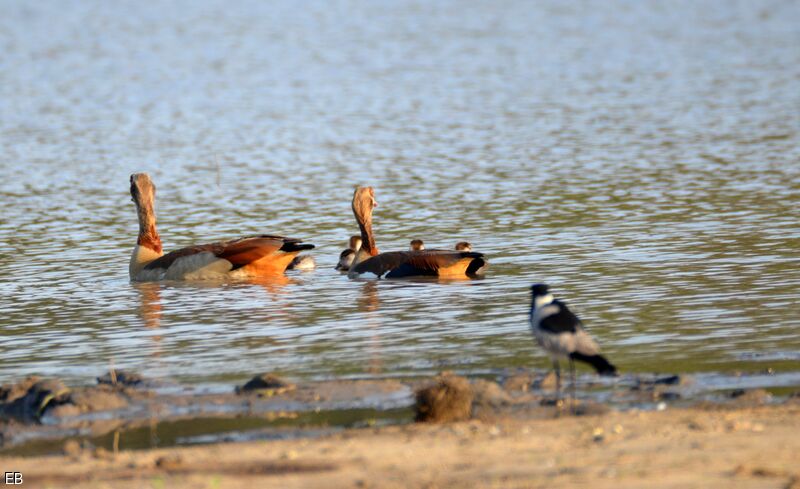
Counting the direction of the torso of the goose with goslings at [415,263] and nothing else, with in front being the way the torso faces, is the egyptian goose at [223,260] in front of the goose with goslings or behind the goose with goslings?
in front

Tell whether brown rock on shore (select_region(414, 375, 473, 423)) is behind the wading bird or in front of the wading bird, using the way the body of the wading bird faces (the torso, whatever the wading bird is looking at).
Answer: in front

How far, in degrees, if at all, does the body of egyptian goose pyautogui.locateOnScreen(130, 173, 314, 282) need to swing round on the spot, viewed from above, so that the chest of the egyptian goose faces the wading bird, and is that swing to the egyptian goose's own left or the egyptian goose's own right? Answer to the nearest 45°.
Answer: approximately 90° to the egyptian goose's own left

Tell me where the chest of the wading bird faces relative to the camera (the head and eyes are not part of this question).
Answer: to the viewer's left

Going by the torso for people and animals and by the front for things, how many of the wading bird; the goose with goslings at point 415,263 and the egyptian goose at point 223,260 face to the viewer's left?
3

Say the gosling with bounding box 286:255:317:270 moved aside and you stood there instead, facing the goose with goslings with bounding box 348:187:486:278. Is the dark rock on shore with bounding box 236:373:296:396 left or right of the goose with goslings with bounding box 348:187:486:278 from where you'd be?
right

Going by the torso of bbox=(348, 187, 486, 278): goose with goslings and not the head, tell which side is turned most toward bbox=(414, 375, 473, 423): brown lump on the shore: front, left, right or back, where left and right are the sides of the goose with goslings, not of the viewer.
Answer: left

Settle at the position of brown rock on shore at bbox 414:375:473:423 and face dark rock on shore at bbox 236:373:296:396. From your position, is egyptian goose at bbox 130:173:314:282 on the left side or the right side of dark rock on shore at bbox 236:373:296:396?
right

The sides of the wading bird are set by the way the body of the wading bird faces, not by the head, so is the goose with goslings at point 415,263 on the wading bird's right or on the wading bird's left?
on the wading bird's right

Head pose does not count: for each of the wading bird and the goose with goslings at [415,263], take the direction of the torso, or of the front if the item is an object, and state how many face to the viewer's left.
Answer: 2

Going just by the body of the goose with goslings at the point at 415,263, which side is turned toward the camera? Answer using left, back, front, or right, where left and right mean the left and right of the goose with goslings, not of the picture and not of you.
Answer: left

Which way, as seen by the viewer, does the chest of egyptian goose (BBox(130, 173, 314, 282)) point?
to the viewer's left
